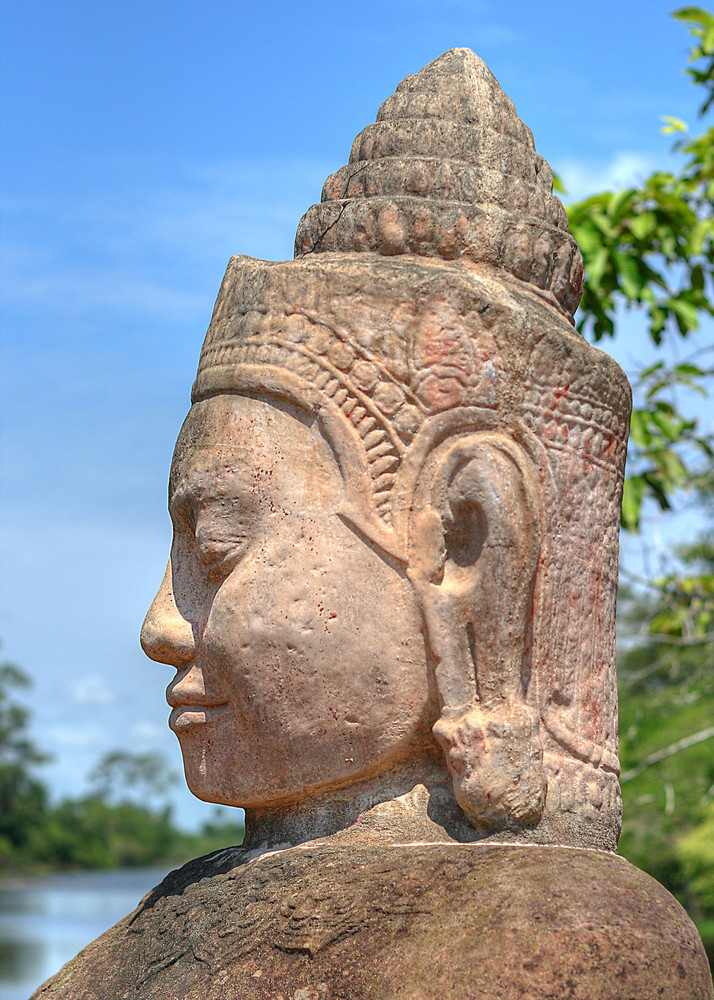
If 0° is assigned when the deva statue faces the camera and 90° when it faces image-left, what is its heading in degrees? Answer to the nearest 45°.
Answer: approximately 90°
